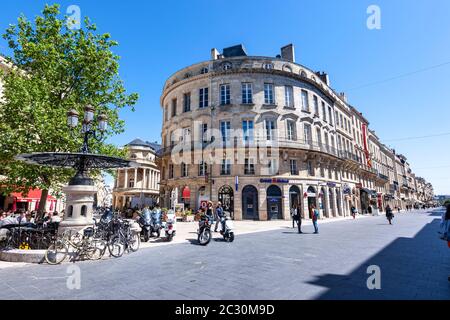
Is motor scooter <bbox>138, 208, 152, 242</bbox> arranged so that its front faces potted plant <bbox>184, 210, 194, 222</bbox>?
no

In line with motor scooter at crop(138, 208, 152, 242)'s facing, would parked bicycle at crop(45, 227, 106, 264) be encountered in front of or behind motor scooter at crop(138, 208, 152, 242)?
in front

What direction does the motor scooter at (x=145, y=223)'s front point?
toward the camera

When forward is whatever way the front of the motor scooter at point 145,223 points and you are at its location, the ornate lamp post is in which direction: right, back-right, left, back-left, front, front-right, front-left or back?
front-right

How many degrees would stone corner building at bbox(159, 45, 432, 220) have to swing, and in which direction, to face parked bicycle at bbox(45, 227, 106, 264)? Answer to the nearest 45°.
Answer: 0° — it already faces it

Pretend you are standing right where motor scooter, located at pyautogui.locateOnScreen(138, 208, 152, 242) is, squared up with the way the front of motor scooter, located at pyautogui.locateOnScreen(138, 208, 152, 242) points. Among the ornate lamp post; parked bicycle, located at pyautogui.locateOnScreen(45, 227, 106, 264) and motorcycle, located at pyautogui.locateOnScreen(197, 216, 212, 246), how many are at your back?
0

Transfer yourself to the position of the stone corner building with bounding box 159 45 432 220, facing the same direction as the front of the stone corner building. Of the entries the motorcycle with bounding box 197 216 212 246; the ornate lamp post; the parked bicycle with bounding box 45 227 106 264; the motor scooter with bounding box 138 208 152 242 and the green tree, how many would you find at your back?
0

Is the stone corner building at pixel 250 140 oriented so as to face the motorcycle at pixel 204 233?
yes

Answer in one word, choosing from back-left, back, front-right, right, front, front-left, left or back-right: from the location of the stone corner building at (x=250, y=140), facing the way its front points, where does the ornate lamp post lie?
front

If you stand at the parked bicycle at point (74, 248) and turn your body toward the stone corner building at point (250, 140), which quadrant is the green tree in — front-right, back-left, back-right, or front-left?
front-left

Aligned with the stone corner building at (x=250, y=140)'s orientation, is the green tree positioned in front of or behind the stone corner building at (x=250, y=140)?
in front

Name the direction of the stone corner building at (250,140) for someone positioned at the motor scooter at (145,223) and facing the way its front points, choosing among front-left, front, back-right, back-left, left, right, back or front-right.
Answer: back-left

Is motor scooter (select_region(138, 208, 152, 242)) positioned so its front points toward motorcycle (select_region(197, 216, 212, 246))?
no
